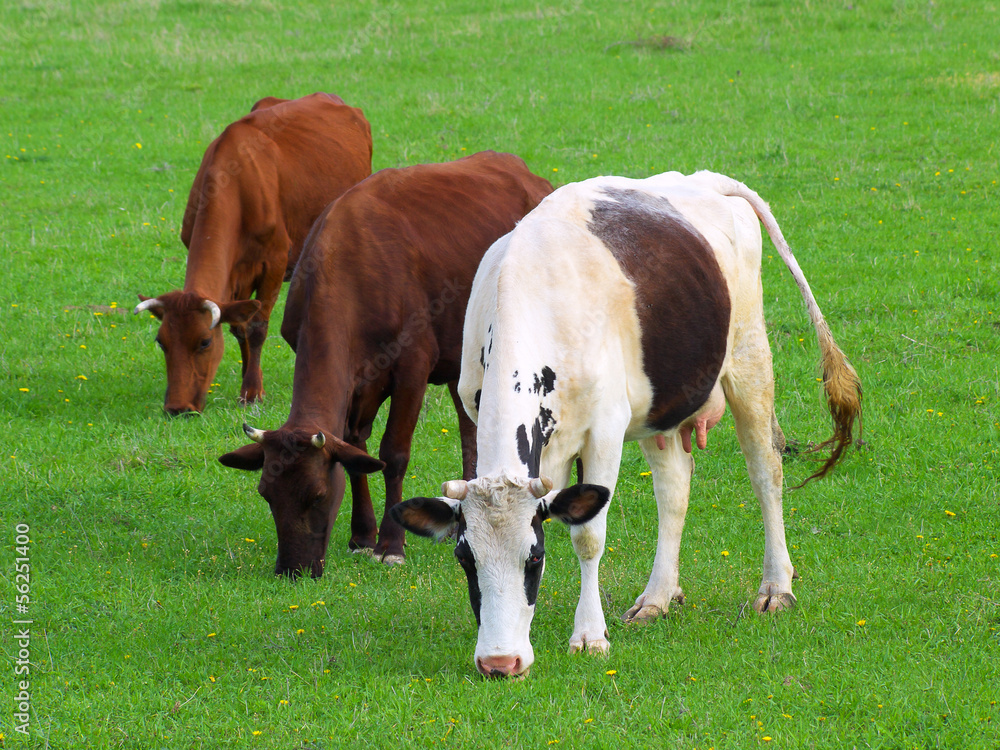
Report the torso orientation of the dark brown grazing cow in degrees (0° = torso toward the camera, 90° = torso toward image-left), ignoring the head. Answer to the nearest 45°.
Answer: approximately 45°

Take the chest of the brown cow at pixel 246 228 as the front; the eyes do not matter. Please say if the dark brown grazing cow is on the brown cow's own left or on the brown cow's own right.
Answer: on the brown cow's own left

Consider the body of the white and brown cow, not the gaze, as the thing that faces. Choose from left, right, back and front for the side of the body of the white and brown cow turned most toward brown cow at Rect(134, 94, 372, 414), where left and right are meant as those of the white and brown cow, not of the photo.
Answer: right

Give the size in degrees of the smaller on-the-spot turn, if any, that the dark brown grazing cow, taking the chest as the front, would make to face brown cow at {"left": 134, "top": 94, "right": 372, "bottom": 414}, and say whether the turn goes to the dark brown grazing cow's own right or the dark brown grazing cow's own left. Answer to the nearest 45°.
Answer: approximately 135° to the dark brown grazing cow's own right

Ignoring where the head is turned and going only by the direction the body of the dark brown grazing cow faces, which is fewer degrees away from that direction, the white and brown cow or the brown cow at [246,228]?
the white and brown cow

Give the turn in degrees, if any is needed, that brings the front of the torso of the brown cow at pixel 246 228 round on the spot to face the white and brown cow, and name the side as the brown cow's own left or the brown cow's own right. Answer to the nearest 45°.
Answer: approximately 45° to the brown cow's own left
